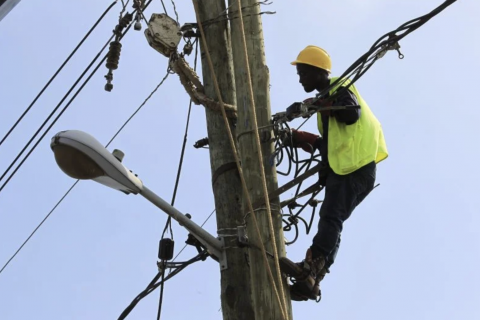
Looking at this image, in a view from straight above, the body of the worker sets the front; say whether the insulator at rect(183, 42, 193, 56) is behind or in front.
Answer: in front

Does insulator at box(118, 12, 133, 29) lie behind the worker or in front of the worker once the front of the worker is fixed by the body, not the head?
in front

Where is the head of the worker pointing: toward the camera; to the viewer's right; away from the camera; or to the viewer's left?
to the viewer's left

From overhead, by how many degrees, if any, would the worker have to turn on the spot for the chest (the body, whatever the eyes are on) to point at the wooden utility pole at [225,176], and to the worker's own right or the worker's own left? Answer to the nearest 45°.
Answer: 0° — they already face it

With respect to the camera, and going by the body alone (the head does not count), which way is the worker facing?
to the viewer's left
